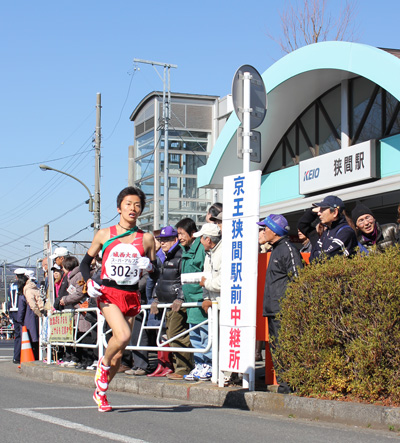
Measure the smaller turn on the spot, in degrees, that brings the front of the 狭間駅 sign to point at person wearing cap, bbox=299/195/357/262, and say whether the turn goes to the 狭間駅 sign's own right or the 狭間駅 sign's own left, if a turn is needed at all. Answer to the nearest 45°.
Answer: approximately 45° to the 狭間駅 sign's own left

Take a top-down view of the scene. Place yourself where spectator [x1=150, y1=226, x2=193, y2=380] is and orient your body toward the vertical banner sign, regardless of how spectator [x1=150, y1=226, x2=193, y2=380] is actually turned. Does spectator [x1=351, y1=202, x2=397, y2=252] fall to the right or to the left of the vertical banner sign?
left

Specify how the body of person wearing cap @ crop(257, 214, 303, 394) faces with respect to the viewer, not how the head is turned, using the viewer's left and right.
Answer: facing to the left of the viewer

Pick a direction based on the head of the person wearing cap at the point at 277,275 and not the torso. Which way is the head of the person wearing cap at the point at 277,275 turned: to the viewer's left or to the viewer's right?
to the viewer's left

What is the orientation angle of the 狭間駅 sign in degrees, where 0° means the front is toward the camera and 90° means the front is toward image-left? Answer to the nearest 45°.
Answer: approximately 45°
